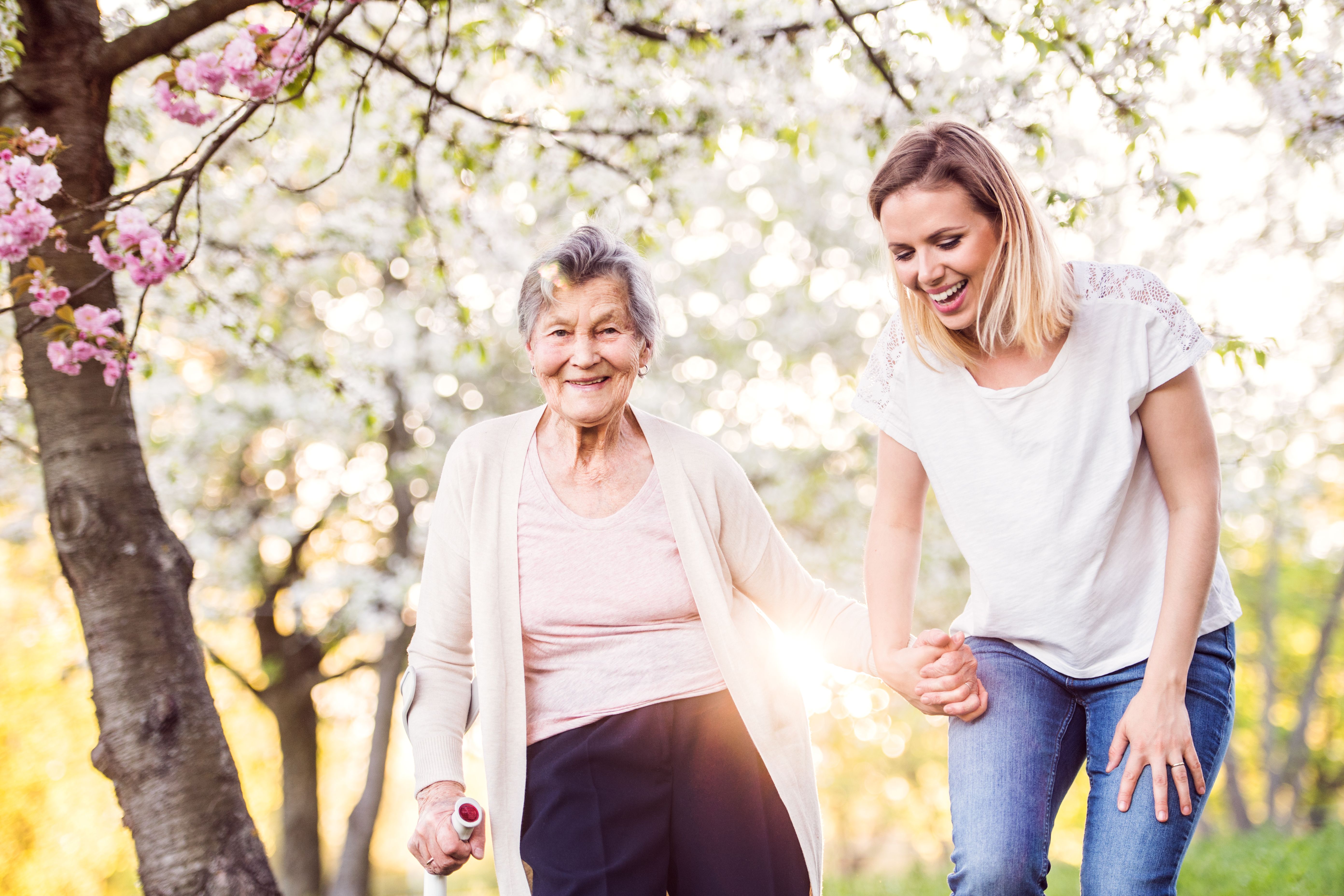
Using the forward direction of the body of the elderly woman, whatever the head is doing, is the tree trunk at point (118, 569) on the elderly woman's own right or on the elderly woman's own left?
on the elderly woman's own right

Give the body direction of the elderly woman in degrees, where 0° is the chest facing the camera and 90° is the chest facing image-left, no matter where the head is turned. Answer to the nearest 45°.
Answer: approximately 0°

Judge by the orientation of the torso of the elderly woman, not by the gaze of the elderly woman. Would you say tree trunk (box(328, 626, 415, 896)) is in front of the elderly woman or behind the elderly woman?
behind

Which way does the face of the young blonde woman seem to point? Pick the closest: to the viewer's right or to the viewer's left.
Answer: to the viewer's left

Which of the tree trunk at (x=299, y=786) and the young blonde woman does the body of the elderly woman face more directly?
the young blonde woman
